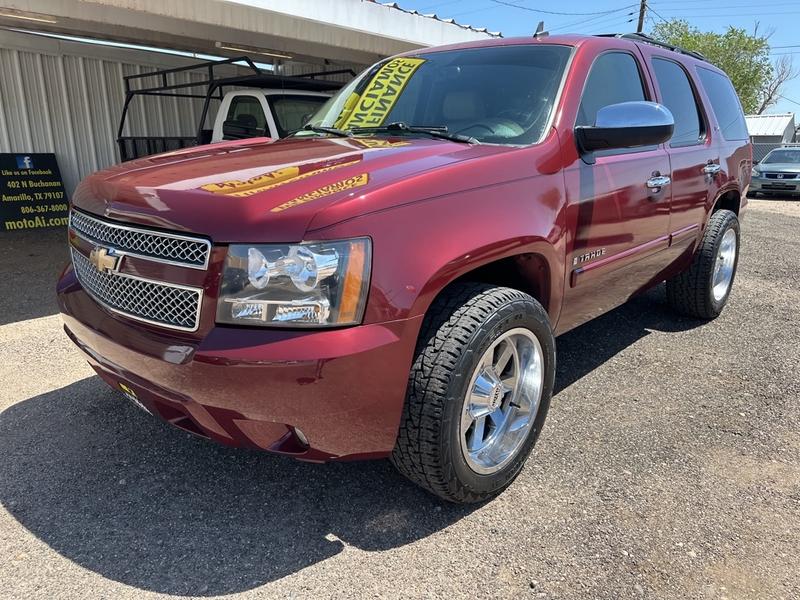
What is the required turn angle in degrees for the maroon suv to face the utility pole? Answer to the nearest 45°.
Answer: approximately 135° to its right

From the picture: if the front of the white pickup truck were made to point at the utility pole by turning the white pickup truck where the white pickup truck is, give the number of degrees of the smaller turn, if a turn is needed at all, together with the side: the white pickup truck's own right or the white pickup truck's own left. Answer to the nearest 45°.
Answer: approximately 90° to the white pickup truck's own left

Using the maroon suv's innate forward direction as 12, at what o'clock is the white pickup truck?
The white pickup truck is roughly at 4 o'clock from the maroon suv.

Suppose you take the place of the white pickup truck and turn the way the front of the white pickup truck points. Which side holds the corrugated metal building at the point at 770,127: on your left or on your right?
on your left

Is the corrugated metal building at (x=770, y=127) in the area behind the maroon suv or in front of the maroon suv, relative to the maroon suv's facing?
behind

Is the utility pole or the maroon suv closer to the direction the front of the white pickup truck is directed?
the maroon suv

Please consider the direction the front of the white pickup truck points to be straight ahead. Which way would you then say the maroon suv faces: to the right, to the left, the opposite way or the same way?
to the right

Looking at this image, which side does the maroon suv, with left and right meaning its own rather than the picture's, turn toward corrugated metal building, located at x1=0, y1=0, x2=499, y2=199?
right

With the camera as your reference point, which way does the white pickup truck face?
facing the viewer and to the right of the viewer

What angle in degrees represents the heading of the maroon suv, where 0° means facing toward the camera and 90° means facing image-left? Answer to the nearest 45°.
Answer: approximately 45°

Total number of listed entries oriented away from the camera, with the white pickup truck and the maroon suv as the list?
0
